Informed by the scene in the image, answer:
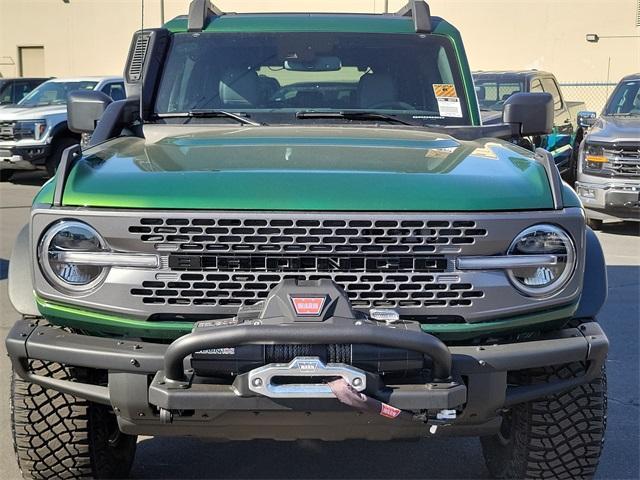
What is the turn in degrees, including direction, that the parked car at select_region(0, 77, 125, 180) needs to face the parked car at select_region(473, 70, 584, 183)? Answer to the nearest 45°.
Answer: approximately 135° to its left

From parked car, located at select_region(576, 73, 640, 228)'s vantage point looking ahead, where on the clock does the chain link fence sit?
The chain link fence is roughly at 6 o'clock from the parked car.

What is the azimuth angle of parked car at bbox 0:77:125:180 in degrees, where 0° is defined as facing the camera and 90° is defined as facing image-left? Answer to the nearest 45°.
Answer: approximately 45°

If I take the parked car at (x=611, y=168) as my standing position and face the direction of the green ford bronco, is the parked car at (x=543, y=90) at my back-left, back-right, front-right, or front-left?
back-right

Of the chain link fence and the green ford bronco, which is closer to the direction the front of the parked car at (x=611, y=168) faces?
the green ford bronco

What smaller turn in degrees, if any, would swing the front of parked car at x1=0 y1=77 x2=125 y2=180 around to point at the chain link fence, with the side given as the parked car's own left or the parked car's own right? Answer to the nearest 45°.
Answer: approximately 180°

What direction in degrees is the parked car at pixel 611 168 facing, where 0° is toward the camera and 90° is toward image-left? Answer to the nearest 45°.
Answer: approximately 0°

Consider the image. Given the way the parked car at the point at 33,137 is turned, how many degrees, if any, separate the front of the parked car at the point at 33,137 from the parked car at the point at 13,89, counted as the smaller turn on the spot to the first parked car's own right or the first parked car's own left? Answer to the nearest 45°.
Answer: approximately 135° to the first parked car's own right

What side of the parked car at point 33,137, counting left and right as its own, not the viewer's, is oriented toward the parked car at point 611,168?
left

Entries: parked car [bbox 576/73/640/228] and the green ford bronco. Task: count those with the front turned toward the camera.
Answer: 2
